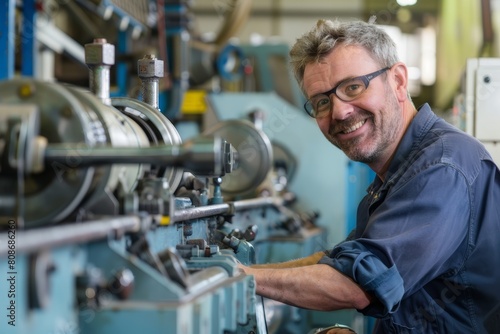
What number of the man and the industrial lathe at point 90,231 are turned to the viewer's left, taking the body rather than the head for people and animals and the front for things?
1

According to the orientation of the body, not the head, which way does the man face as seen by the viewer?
to the viewer's left

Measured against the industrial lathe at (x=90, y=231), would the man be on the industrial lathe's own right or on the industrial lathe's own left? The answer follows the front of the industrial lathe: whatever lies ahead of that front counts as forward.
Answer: on the industrial lathe's own left

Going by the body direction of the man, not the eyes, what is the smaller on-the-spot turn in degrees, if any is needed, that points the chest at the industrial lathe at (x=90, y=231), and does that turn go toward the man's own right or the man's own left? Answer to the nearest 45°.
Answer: approximately 45° to the man's own left

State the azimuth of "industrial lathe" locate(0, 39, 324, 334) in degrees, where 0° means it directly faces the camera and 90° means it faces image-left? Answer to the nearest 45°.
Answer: approximately 315°
